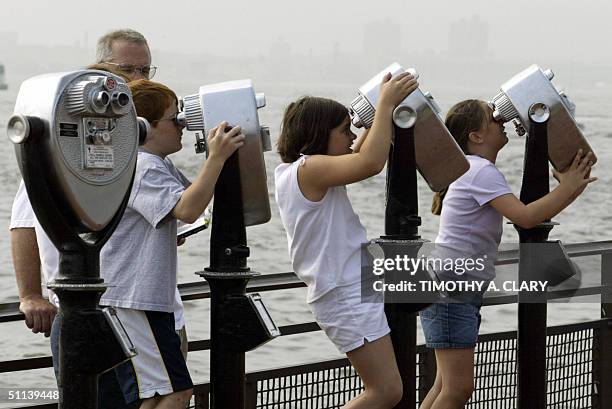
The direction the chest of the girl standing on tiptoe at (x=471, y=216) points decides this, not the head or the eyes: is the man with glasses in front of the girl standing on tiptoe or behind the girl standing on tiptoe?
behind

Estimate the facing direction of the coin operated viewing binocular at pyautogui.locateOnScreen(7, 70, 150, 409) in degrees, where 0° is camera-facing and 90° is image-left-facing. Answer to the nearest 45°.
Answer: approximately 315°

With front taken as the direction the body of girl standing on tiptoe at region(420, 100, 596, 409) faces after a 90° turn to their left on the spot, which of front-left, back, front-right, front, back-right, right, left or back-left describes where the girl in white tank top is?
back-left

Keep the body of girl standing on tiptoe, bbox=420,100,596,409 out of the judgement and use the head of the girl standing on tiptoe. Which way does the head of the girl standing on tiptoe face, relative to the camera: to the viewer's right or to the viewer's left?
to the viewer's right

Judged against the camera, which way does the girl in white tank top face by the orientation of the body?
to the viewer's right

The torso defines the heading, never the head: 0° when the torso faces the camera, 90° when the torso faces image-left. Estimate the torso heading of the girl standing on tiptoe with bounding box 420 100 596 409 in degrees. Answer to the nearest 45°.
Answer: approximately 270°

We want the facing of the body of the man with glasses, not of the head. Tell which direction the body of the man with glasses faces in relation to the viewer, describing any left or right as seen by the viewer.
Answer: facing the viewer and to the right of the viewer

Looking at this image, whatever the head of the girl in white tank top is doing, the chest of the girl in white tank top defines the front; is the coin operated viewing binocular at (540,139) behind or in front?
in front

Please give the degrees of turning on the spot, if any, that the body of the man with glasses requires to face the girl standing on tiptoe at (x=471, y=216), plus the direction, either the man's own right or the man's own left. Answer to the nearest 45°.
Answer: approximately 45° to the man's own left

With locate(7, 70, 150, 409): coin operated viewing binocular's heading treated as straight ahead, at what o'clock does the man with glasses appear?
The man with glasses is roughly at 7 o'clock from the coin operated viewing binocular.
